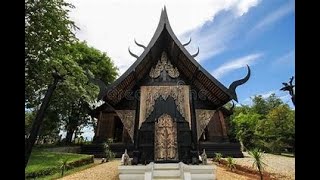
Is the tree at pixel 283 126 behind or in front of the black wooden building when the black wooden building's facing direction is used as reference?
behind

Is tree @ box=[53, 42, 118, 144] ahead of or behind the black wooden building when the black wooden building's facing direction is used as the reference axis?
behind

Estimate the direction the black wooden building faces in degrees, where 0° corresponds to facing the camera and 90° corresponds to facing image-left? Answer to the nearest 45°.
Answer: approximately 0°

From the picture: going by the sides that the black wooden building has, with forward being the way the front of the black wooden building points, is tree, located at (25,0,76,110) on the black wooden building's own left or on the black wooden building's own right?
on the black wooden building's own right
